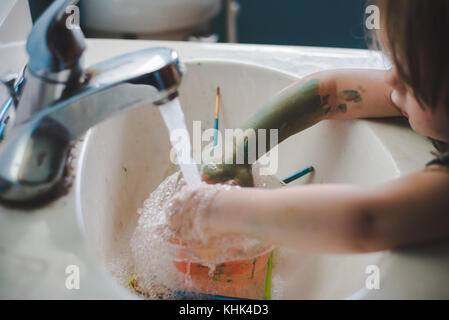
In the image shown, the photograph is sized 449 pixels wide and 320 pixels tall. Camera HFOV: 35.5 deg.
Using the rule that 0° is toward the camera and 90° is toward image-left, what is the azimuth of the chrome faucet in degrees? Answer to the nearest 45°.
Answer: approximately 270°

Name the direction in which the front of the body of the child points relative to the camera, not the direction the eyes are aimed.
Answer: to the viewer's left

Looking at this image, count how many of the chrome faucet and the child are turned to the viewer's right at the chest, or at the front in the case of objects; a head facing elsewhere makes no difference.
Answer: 1

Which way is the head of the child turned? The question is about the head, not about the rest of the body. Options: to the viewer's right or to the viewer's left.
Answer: to the viewer's left
